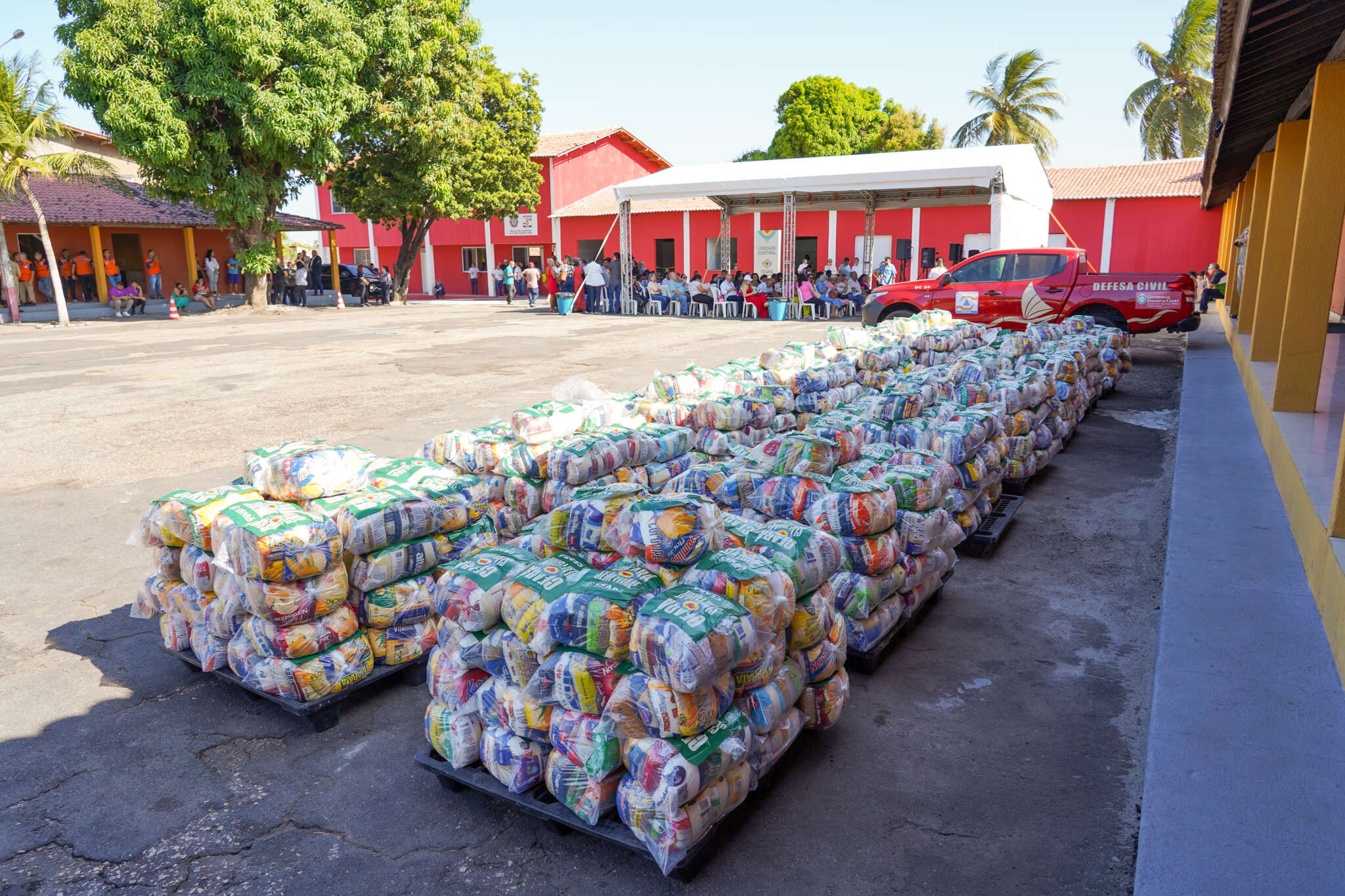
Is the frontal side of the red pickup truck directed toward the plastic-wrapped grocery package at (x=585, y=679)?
no

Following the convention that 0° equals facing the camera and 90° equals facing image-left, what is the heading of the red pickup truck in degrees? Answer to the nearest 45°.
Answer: approximately 90°

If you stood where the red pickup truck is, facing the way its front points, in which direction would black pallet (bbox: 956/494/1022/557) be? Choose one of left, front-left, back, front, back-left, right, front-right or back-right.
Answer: left

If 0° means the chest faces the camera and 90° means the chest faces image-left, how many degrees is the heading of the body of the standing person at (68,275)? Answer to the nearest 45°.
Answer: approximately 315°

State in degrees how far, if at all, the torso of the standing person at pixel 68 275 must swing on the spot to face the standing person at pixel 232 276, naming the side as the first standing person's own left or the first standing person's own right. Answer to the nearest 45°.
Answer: approximately 90° to the first standing person's own left

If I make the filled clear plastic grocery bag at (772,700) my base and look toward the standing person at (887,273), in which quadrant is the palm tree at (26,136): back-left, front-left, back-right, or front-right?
front-left

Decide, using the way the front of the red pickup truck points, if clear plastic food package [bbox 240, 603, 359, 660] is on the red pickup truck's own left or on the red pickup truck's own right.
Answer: on the red pickup truck's own left

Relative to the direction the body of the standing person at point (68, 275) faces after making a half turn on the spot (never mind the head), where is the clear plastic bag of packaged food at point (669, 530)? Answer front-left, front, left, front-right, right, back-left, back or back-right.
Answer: back-left

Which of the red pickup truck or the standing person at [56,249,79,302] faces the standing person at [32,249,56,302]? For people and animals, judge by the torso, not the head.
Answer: the red pickup truck

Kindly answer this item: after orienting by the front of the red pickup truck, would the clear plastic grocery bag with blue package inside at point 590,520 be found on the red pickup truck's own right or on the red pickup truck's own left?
on the red pickup truck's own left

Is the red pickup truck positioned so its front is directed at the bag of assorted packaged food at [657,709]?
no

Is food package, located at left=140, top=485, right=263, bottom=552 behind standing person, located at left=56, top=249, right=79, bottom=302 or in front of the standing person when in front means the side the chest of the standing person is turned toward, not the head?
in front

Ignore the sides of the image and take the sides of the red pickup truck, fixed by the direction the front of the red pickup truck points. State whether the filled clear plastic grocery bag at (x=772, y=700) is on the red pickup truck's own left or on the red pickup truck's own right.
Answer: on the red pickup truck's own left

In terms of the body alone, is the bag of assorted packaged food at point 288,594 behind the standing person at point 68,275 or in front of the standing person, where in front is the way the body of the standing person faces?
in front

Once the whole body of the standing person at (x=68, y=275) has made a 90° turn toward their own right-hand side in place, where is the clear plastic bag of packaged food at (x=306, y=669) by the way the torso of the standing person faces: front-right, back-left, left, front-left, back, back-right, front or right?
front-left

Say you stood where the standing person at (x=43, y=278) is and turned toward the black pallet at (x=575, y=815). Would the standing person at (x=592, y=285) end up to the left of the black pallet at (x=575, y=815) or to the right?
left
